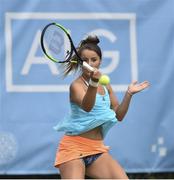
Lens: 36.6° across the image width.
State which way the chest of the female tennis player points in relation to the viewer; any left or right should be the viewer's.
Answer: facing the viewer and to the right of the viewer
